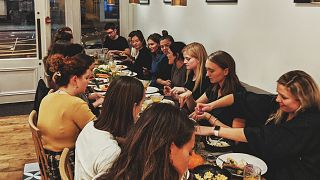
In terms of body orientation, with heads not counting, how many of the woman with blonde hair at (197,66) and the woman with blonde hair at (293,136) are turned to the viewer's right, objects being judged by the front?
0

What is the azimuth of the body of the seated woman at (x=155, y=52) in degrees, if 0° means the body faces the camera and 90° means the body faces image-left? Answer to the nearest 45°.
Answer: approximately 45°

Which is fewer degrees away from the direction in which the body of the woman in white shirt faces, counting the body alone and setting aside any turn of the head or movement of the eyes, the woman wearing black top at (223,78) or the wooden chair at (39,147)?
the woman wearing black top

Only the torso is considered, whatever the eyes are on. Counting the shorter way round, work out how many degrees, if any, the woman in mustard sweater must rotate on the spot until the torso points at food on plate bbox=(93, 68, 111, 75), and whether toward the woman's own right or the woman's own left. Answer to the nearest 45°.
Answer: approximately 45° to the woman's own left

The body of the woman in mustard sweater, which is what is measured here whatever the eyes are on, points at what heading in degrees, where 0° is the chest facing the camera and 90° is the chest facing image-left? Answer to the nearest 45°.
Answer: approximately 225°

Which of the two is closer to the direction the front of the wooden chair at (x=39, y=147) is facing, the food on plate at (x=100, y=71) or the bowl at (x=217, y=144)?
the bowl

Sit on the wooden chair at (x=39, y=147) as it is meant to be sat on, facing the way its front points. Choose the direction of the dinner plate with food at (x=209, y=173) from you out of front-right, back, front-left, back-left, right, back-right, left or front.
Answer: front-right

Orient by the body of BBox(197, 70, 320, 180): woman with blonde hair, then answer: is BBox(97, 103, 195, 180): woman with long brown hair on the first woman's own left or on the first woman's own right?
on the first woman's own left

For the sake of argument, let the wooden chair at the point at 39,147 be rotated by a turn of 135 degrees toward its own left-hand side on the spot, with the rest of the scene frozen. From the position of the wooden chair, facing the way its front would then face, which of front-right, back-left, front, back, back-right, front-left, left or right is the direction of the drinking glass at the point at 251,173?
back

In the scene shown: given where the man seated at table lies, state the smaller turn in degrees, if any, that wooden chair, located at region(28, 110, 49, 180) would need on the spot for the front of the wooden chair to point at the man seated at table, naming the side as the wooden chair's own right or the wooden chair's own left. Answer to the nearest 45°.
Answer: approximately 90° to the wooden chair's own left

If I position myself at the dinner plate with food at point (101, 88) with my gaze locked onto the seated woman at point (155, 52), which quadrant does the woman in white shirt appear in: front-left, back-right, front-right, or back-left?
back-right

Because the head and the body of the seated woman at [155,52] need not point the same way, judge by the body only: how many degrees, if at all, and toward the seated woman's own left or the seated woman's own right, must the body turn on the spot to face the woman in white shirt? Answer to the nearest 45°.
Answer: approximately 45° to the seated woman's own left

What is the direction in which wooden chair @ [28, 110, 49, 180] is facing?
to the viewer's right

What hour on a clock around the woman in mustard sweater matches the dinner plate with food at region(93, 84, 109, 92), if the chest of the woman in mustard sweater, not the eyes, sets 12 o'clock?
The dinner plate with food is roughly at 11 o'clock from the woman in mustard sweater.

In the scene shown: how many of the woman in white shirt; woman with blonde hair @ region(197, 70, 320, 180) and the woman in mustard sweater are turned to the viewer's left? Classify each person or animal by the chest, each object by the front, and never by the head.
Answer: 1

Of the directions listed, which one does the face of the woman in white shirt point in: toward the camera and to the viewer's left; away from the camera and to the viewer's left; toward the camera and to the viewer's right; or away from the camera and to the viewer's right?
away from the camera and to the viewer's right

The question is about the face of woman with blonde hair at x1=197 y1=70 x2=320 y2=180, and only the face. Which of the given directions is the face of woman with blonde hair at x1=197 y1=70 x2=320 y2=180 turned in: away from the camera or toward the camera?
toward the camera

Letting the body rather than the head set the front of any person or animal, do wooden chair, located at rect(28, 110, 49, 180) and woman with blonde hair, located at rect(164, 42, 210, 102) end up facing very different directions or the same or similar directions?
very different directions

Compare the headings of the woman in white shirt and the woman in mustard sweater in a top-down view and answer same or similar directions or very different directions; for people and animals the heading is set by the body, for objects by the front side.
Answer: same or similar directions
